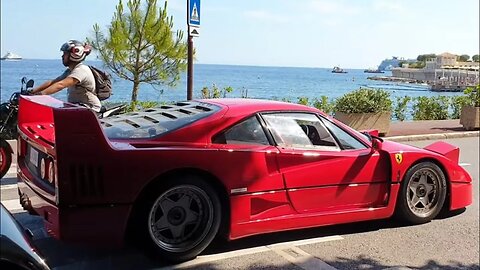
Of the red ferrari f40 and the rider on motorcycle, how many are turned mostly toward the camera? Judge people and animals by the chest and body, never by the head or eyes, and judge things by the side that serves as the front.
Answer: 0

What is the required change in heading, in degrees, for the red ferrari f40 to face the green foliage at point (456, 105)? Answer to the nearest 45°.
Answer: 0° — it already faces it

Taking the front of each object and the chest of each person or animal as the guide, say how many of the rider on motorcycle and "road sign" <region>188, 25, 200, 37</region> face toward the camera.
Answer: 1

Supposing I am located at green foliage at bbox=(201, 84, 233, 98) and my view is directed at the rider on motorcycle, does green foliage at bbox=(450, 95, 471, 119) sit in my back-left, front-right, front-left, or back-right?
back-left

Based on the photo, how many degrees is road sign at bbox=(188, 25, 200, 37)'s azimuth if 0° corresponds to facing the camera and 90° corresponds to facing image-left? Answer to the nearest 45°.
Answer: approximately 0°

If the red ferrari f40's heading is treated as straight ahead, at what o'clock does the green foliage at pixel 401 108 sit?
The green foliage is roughly at 11 o'clock from the red ferrari f40.

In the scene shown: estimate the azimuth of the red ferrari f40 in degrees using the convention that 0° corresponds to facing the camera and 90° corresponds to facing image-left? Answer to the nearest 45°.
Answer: approximately 225°

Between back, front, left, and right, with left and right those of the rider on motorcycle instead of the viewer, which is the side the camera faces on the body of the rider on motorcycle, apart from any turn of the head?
left

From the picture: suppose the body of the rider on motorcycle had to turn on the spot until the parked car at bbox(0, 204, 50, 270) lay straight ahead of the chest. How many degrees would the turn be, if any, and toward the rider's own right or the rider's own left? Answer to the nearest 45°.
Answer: approximately 90° to the rider's own left

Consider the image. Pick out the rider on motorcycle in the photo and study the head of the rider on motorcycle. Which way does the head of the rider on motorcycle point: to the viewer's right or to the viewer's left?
to the viewer's left

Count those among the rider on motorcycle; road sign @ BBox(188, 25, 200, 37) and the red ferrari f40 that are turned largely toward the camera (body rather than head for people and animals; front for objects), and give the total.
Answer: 1

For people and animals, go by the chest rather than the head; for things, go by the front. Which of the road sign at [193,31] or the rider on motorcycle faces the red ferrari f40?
the road sign

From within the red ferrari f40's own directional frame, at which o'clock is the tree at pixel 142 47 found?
The tree is roughly at 10 o'clock from the red ferrari f40.

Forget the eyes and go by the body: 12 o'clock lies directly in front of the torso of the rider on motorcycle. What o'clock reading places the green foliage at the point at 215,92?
The green foliage is roughly at 4 o'clock from the rider on motorcycle.

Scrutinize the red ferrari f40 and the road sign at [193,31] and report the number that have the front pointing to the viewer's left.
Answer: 0

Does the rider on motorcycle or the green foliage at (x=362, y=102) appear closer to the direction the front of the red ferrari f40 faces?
the green foliage

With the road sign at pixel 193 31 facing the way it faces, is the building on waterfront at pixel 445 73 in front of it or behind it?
behind

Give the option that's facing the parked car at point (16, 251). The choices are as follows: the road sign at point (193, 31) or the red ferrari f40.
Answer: the road sign

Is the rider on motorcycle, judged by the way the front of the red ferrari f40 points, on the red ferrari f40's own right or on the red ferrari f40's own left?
on the red ferrari f40's own left

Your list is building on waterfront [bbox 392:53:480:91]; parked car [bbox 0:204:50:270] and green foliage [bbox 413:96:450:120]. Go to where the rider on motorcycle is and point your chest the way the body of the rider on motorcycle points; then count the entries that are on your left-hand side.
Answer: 1
